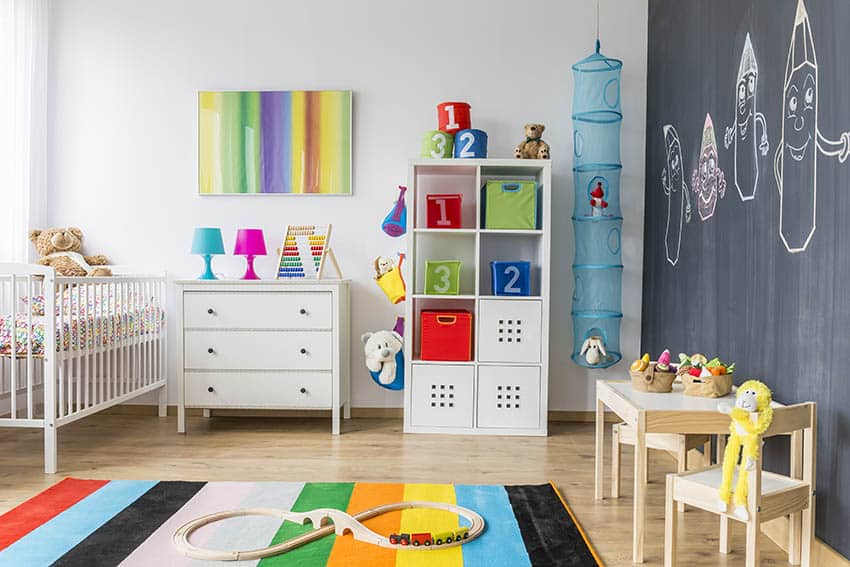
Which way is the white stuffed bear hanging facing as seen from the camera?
toward the camera

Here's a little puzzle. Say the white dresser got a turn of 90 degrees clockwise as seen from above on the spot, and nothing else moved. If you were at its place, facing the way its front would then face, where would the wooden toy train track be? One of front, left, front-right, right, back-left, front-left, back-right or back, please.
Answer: left

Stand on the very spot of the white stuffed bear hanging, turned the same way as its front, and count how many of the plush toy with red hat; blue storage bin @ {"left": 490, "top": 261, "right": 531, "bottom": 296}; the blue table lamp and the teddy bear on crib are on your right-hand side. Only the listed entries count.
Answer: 2

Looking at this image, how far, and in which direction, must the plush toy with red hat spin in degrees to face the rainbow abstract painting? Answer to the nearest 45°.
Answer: approximately 90° to its right

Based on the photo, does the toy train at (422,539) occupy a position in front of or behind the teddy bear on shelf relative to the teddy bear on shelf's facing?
in front

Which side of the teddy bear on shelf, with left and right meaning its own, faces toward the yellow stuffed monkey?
front

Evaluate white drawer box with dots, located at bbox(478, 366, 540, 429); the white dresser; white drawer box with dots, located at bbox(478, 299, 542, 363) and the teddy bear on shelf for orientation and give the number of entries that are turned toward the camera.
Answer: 4

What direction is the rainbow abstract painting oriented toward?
toward the camera

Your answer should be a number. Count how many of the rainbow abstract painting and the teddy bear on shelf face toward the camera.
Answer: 2

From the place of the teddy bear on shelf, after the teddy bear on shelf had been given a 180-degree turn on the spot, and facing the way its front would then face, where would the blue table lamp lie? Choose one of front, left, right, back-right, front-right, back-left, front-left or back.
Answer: left

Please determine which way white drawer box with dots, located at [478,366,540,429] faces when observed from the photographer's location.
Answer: facing the viewer
